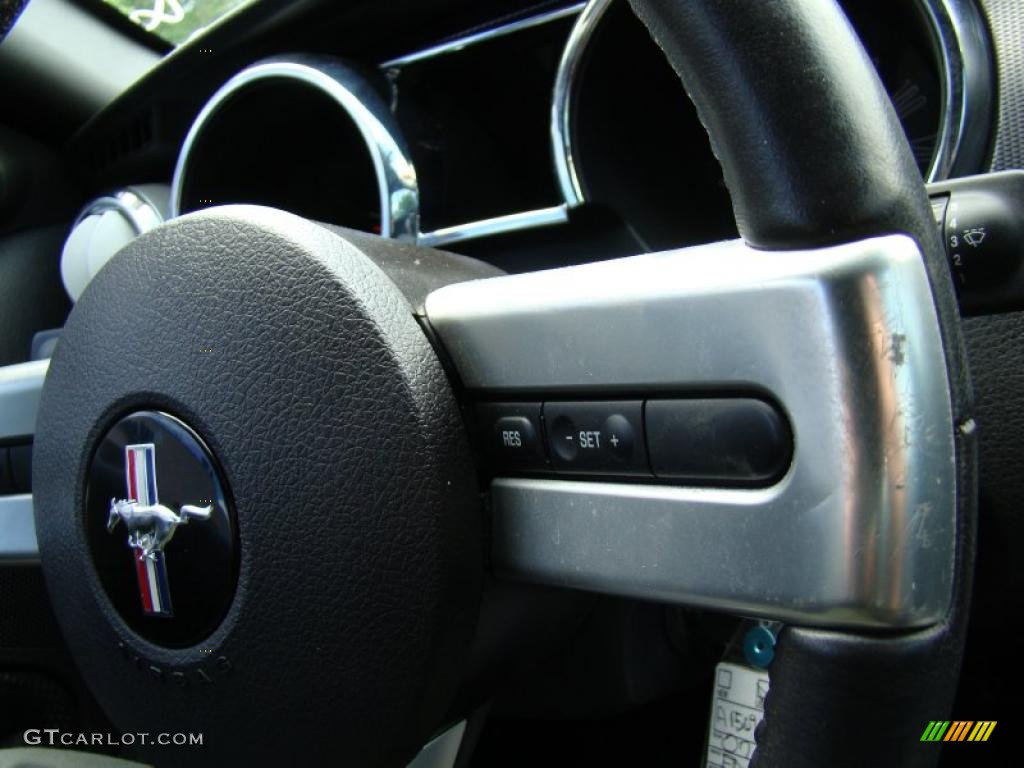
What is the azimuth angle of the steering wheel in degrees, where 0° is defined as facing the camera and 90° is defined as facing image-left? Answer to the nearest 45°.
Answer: approximately 45°
